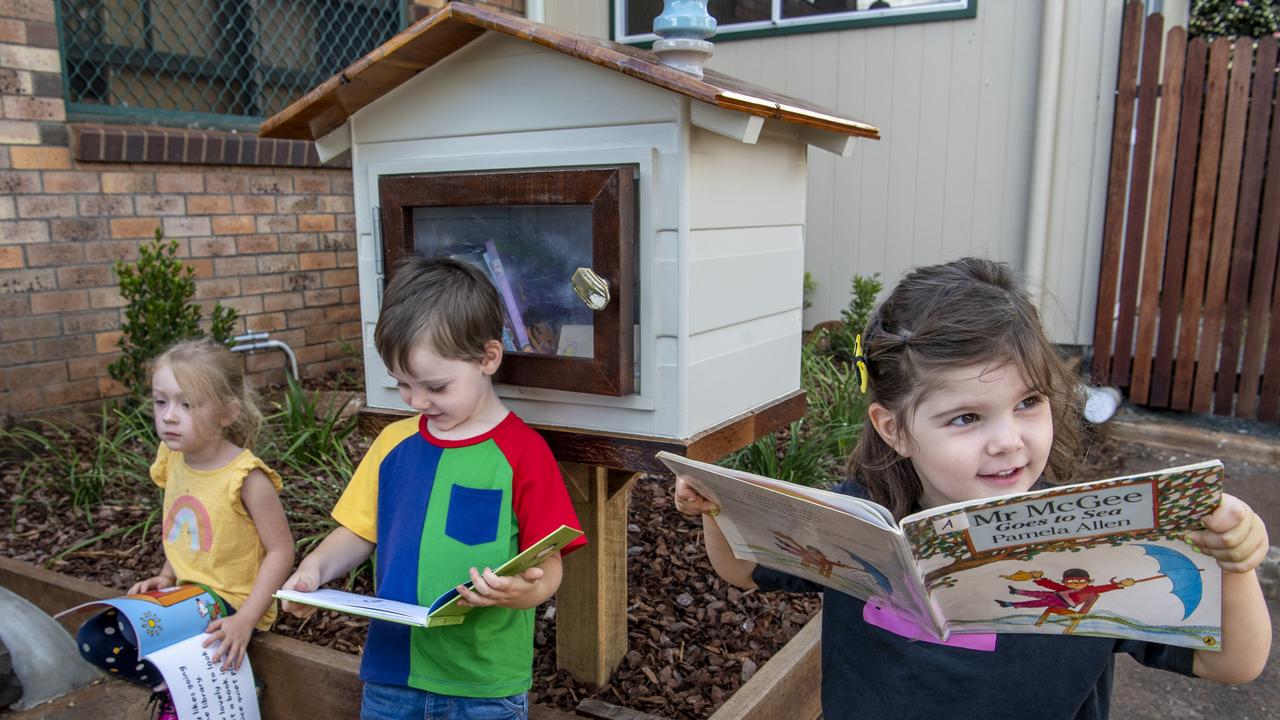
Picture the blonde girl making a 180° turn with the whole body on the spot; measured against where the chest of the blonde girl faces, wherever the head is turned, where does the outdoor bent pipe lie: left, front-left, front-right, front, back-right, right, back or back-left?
front-left

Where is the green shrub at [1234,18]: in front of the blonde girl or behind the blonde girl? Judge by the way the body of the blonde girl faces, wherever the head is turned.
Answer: behind

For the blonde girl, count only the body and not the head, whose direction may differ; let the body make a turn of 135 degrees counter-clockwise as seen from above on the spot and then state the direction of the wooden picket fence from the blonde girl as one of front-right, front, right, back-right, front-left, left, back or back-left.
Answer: front

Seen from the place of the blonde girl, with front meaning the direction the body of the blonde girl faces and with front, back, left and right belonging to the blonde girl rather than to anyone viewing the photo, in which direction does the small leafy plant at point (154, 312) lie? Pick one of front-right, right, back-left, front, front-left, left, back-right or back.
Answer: back-right

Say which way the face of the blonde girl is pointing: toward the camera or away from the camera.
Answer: toward the camera

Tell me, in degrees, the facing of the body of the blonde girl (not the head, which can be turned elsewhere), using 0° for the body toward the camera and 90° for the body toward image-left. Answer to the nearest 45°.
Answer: approximately 45°

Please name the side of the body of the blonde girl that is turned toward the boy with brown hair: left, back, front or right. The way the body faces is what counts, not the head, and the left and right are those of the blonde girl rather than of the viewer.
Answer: left

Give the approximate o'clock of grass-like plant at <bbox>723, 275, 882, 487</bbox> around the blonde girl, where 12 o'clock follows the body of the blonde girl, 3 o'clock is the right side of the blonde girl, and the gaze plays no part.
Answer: The grass-like plant is roughly at 7 o'clock from the blonde girl.
